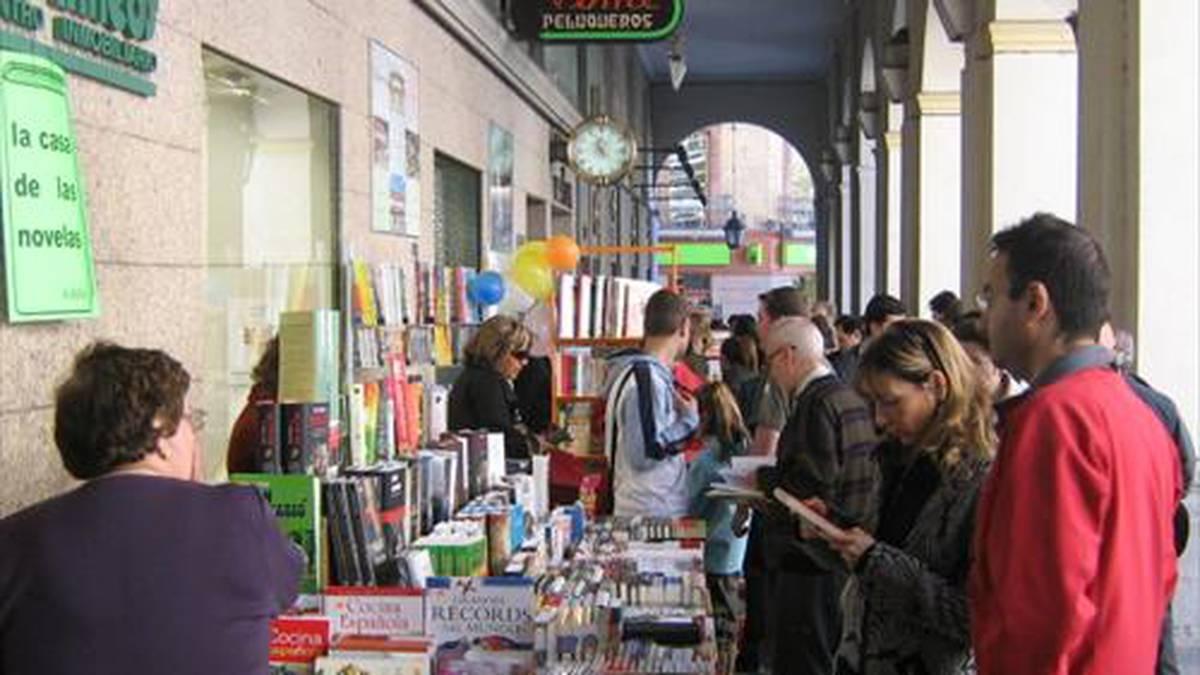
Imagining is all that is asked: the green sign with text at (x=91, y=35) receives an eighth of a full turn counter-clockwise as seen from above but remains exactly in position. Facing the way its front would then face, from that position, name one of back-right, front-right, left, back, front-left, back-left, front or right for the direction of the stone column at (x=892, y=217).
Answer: front-left

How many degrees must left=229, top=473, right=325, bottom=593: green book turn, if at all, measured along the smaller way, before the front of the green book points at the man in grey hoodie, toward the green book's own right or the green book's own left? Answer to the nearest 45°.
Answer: approximately 135° to the green book's own left

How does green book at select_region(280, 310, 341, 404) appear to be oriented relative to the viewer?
toward the camera

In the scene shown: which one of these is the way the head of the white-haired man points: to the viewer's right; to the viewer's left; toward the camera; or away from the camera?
to the viewer's left

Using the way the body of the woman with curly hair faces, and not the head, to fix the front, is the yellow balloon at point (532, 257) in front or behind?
in front

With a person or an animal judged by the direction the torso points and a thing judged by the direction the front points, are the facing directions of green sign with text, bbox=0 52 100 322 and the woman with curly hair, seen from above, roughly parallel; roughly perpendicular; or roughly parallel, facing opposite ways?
roughly perpendicular

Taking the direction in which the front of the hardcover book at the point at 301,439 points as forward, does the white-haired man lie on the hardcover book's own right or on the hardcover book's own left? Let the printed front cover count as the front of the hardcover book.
on the hardcover book's own left

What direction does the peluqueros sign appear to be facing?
toward the camera

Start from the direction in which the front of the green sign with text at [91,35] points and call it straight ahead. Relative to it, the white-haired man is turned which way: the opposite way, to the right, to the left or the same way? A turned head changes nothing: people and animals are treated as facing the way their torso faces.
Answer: the opposite way

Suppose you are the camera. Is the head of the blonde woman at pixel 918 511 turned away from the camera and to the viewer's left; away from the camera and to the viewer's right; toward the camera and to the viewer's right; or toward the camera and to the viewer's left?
toward the camera and to the viewer's left

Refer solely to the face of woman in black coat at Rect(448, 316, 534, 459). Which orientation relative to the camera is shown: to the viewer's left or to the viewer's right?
to the viewer's right
